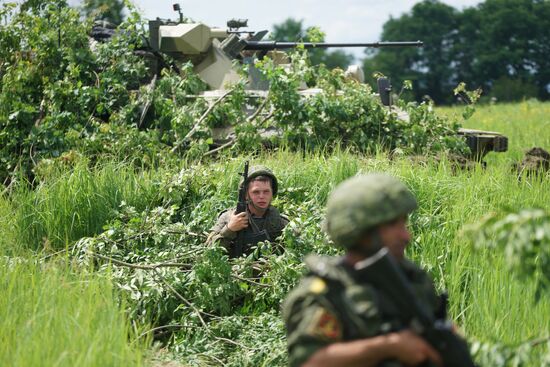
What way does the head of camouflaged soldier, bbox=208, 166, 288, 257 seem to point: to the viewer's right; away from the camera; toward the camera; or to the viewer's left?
toward the camera

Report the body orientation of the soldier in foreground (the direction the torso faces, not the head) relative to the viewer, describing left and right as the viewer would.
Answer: facing the viewer and to the right of the viewer

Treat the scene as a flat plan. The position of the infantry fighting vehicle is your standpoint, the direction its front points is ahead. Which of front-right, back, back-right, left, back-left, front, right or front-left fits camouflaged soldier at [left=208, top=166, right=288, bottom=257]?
right

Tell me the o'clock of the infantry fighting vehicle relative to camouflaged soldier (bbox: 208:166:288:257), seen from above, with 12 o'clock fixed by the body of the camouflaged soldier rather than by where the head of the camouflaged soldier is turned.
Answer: The infantry fighting vehicle is roughly at 6 o'clock from the camouflaged soldier.

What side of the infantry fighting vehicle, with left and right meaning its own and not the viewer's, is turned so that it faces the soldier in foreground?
right

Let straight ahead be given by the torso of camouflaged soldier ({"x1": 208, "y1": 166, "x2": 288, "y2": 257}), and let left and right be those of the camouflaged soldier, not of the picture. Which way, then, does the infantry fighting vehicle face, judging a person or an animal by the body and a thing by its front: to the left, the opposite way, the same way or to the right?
to the left

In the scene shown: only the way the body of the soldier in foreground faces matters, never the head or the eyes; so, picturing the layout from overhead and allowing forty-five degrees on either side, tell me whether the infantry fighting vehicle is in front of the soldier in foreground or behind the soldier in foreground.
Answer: behind

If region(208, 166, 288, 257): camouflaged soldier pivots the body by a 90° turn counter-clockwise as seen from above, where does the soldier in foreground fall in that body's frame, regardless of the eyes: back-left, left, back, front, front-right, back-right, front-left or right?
right

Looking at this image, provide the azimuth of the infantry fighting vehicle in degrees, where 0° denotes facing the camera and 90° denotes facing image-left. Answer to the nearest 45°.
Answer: approximately 270°

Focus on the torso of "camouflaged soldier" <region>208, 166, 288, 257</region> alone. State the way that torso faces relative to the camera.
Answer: toward the camera

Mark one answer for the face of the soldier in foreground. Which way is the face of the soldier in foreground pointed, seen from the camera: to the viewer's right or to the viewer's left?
to the viewer's right

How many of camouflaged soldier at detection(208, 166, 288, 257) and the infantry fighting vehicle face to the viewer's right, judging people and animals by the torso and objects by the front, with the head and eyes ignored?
1
